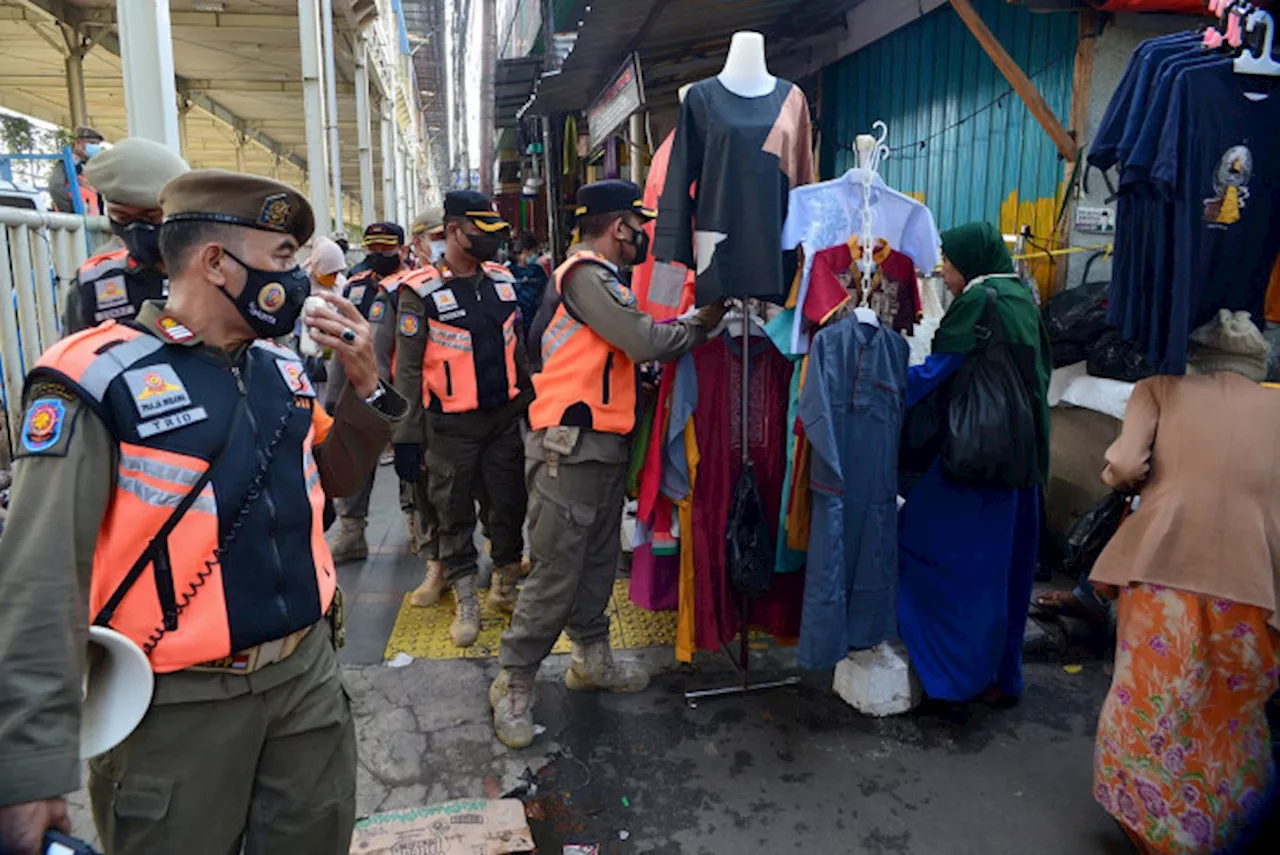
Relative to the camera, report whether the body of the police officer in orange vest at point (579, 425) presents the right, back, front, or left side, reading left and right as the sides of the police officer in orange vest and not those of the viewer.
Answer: right

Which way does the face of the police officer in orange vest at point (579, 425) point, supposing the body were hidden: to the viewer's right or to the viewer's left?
to the viewer's right

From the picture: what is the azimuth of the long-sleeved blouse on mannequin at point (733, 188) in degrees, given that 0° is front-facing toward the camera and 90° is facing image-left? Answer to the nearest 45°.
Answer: approximately 0°

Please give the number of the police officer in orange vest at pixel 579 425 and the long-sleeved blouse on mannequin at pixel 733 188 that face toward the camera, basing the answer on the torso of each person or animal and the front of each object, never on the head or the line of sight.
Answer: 1

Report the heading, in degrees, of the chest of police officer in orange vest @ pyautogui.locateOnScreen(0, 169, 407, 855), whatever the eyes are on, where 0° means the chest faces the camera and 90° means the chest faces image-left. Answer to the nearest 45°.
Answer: approximately 315°

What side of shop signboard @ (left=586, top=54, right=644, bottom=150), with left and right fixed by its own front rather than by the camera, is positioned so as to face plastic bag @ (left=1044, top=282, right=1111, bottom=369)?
left

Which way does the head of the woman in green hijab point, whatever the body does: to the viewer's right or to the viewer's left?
to the viewer's left

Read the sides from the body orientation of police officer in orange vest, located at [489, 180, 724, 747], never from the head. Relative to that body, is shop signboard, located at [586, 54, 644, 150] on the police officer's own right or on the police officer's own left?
on the police officer's own left
